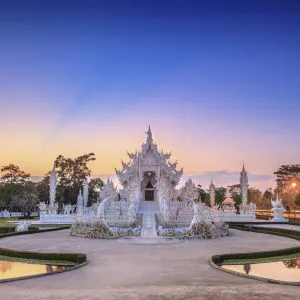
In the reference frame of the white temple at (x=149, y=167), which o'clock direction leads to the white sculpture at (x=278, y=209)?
The white sculpture is roughly at 9 o'clock from the white temple.

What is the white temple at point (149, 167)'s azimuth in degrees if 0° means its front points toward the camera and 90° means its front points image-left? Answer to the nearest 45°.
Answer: approximately 0°

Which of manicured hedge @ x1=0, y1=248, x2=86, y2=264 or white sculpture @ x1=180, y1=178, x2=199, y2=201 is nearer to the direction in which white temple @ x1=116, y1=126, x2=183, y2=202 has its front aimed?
the manicured hedge

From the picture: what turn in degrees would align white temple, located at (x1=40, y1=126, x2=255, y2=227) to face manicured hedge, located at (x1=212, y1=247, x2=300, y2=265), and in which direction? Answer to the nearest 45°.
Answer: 0° — it already faces it

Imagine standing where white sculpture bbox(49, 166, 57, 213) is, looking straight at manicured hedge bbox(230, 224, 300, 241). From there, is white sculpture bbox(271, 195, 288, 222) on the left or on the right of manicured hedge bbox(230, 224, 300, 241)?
left

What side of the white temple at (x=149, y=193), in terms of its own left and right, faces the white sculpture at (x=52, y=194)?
right

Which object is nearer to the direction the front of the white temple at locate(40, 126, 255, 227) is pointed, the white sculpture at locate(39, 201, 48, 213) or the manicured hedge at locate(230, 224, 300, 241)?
the manicured hedge

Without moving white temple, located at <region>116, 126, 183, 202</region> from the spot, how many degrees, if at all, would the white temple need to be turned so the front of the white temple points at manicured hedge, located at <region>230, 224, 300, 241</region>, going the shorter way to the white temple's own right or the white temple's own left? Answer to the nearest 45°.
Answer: approximately 45° to the white temple's own left

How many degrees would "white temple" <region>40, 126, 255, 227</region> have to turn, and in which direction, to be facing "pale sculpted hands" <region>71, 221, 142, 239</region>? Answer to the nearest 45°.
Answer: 0° — it already faces it

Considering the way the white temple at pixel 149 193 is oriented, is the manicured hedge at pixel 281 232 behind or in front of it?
in front

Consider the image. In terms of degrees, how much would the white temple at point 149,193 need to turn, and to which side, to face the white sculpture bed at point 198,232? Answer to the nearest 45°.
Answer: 0° — it already faces it

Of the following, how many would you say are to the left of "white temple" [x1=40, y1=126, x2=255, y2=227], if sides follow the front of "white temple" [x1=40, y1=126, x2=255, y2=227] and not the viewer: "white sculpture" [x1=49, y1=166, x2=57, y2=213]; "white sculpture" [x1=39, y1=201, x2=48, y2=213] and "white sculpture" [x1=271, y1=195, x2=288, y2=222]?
1

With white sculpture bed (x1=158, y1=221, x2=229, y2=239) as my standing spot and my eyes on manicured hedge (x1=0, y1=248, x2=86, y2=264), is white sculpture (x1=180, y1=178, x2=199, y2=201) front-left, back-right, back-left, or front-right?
back-right

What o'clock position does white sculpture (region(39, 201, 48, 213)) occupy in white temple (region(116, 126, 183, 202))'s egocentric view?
The white sculpture is roughly at 3 o'clock from the white temple.

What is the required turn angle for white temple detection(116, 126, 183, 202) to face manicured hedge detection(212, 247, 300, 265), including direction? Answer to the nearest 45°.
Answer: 0° — it already faces it

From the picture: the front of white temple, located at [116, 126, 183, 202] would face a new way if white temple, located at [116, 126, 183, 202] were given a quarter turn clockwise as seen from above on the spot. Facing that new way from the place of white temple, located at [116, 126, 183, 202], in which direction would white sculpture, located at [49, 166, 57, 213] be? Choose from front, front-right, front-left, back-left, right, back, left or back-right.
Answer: front

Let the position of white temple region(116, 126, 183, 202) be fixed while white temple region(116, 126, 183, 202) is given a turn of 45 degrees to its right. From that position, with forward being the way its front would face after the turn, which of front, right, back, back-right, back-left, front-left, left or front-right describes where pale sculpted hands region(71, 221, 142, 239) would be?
front-left

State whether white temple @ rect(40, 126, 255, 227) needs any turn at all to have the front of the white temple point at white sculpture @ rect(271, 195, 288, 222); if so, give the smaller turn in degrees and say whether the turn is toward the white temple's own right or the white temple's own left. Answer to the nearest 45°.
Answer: approximately 90° to the white temple's own left
